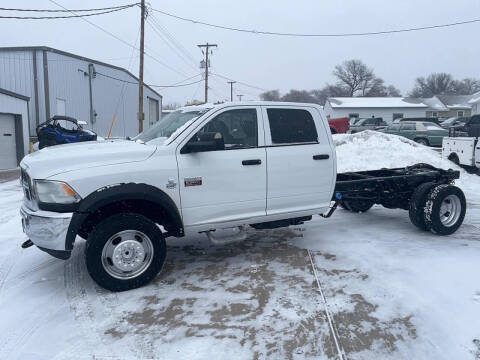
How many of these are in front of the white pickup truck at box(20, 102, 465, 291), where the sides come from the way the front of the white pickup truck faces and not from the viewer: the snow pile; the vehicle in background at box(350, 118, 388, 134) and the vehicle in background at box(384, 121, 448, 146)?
0

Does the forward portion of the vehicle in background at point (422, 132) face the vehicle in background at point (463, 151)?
no

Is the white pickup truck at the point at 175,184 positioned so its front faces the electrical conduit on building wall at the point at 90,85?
no

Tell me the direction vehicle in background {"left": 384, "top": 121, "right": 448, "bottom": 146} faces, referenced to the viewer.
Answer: facing away from the viewer and to the left of the viewer

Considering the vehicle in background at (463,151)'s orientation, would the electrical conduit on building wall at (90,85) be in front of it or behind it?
behind

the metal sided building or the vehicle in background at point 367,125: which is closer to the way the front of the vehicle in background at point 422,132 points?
the vehicle in background

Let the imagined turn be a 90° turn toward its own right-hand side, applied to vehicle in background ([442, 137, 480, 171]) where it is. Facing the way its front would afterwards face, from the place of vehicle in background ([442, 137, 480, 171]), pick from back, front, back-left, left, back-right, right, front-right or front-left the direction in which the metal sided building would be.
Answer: front-right

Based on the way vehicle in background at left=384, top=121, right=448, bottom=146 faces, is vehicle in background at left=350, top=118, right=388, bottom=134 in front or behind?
in front

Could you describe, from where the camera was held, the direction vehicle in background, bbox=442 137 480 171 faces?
facing the viewer and to the right of the viewer

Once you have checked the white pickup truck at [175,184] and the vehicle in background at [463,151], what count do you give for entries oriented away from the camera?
0

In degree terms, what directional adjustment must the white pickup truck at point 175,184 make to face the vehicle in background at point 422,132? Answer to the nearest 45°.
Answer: approximately 180°

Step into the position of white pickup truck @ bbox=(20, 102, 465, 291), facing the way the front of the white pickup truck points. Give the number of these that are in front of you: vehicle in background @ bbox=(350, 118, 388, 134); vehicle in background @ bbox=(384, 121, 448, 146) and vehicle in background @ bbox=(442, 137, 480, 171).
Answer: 0

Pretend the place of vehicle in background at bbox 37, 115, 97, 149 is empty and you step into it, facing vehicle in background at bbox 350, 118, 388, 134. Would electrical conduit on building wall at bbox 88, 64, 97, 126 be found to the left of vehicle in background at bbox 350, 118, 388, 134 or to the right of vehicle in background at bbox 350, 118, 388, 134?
left

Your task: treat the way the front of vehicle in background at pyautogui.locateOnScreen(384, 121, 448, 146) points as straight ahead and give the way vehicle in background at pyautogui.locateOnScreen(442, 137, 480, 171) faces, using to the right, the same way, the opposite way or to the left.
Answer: the opposite way

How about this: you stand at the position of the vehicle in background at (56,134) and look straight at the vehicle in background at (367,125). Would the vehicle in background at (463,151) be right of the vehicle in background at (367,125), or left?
right

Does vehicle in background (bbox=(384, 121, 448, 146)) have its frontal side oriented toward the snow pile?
no
